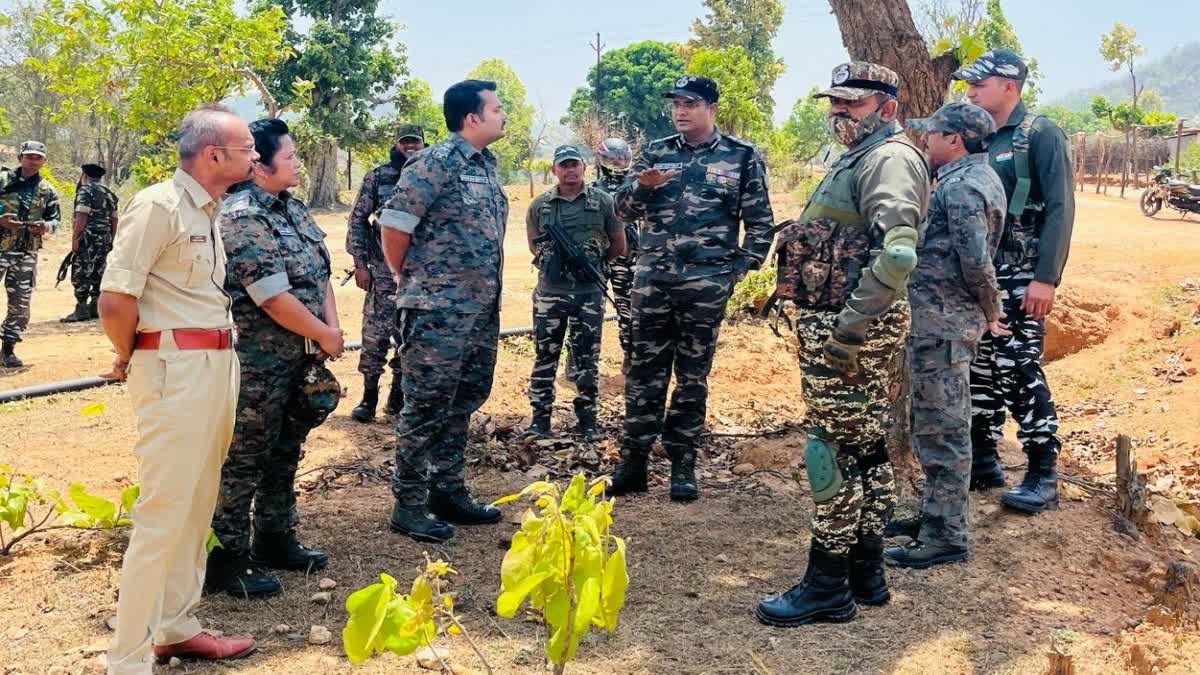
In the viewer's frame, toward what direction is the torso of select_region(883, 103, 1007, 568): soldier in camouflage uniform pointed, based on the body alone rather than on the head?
to the viewer's left

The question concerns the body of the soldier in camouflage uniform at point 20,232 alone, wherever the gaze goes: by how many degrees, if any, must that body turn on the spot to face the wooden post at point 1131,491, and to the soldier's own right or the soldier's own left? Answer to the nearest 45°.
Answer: approximately 45° to the soldier's own left

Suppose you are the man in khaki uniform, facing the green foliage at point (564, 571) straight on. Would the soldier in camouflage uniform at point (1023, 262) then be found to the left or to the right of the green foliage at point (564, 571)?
left

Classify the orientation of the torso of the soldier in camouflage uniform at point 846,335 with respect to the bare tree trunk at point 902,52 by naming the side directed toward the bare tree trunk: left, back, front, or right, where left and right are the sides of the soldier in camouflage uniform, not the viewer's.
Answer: right

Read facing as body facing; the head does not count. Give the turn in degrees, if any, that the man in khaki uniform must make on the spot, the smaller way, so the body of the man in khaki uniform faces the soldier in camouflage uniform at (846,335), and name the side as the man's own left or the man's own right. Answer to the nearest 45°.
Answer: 0° — they already face them

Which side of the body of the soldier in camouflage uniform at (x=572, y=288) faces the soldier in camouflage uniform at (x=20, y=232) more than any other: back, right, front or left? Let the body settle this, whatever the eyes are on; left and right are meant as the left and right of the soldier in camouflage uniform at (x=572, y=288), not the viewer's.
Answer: right

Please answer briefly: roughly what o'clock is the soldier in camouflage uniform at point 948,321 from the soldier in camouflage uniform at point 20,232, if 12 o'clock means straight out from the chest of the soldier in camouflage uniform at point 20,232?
the soldier in camouflage uniform at point 948,321 is roughly at 11 o'clock from the soldier in camouflage uniform at point 20,232.

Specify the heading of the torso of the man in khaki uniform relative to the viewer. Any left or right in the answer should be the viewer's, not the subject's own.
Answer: facing to the right of the viewer

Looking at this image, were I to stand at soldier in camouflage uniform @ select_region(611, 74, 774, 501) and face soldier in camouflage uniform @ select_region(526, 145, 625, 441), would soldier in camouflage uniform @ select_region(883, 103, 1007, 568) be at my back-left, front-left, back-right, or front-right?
back-right

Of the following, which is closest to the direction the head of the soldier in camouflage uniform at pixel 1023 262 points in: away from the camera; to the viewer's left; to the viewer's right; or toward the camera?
to the viewer's left

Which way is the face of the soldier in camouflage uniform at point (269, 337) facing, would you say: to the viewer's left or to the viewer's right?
to the viewer's right

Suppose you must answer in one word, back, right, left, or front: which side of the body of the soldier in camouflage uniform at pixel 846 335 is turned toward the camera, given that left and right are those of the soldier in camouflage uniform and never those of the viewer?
left
